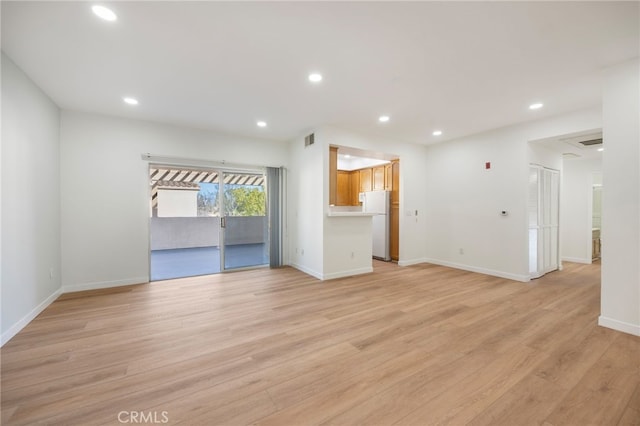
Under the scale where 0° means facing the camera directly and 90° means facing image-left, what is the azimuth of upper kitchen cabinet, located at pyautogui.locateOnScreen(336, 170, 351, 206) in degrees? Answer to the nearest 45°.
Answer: approximately 315°

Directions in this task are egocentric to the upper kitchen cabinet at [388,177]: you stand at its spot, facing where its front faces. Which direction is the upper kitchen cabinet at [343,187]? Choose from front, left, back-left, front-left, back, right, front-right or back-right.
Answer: right

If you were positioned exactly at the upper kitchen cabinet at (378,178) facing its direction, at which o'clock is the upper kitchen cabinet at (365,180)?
the upper kitchen cabinet at (365,180) is roughly at 3 o'clock from the upper kitchen cabinet at (378,178).

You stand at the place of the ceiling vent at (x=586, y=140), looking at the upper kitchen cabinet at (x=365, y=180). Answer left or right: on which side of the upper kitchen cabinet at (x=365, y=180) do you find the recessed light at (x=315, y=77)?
left

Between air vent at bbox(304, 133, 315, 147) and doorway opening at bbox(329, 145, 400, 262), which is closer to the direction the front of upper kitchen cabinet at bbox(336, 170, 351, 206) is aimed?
the doorway opening

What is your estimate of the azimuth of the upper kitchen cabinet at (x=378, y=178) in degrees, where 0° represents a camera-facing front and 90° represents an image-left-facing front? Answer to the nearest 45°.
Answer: approximately 45°

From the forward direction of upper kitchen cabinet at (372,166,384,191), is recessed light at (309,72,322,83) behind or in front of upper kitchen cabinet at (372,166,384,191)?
in front

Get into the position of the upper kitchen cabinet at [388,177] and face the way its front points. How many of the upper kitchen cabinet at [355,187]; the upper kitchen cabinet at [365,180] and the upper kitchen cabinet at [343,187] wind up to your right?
3

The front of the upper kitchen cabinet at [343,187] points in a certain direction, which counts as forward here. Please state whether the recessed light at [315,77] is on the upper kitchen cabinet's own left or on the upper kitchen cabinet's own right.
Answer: on the upper kitchen cabinet's own right

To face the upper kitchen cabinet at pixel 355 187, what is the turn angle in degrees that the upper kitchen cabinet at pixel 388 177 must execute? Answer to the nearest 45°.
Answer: approximately 90° to its right

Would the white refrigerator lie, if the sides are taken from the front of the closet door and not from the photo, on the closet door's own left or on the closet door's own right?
on the closet door's own right

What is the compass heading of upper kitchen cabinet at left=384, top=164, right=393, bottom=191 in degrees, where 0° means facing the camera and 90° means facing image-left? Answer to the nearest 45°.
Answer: approximately 45°
